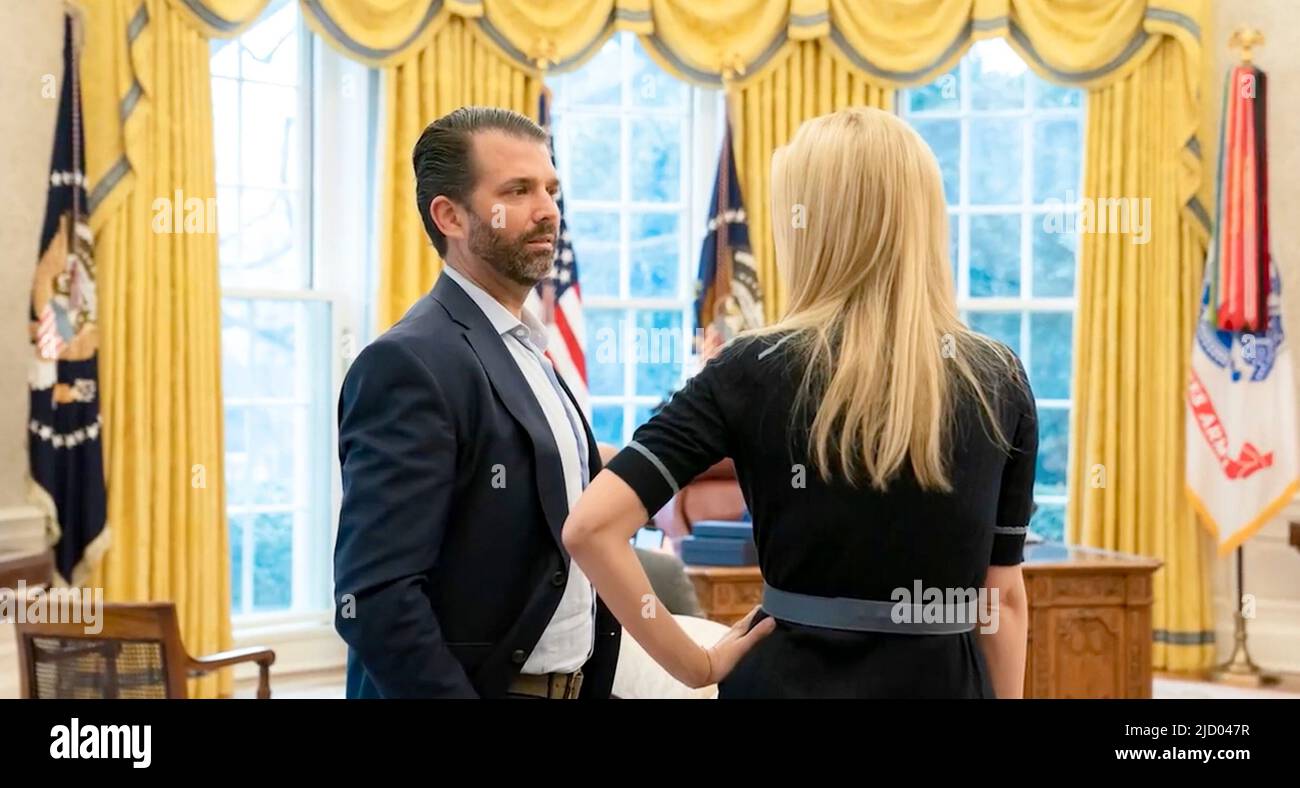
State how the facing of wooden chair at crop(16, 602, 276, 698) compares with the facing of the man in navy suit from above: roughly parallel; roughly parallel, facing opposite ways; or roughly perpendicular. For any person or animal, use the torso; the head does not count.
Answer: roughly perpendicular

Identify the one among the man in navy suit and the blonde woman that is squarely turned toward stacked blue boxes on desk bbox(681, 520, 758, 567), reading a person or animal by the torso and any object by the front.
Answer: the blonde woman

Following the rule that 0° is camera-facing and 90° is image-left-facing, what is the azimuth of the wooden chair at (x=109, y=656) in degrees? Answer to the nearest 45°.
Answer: approximately 225°

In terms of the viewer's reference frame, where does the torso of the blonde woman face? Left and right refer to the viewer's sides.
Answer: facing away from the viewer

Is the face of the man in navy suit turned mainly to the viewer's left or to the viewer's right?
to the viewer's right

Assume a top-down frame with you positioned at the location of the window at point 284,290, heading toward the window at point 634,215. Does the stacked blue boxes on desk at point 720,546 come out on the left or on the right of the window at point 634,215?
right

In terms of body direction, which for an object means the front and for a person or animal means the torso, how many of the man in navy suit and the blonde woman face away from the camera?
1
